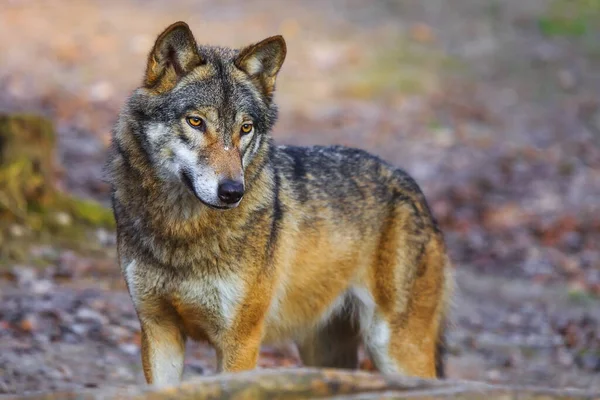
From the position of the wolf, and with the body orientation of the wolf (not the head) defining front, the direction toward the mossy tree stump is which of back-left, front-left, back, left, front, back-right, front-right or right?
right

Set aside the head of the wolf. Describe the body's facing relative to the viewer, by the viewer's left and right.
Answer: facing the viewer and to the left of the viewer
